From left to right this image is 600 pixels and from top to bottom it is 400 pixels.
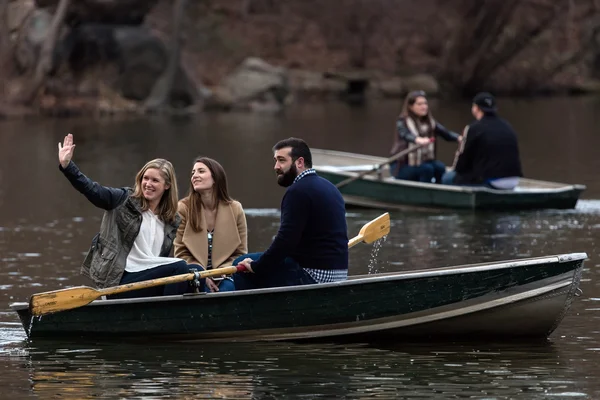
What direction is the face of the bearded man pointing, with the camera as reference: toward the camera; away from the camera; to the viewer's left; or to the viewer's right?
to the viewer's left

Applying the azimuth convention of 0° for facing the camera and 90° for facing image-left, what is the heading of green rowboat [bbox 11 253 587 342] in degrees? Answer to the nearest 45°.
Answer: approximately 270°

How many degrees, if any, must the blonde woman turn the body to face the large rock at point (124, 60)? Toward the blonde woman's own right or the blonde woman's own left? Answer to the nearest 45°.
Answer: approximately 135° to the blonde woman's own left

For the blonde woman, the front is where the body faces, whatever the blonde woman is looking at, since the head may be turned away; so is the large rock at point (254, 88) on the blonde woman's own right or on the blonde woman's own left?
on the blonde woman's own left

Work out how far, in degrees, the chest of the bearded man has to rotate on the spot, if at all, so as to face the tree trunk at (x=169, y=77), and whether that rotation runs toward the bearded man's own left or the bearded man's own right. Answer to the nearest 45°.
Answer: approximately 90° to the bearded man's own right

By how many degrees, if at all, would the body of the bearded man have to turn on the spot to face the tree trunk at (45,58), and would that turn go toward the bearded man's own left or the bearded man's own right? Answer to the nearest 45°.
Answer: approximately 90° to the bearded man's own right

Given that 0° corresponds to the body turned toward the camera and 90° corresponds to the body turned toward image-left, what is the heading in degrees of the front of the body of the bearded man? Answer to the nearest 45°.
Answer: approximately 90°

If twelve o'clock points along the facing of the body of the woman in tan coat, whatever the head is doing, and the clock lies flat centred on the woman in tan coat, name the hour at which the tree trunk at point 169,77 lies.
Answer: The tree trunk is roughly at 6 o'clock from the woman in tan coat.

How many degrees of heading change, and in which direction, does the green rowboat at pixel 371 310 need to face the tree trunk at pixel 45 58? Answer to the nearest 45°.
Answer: approximately 90° to its left

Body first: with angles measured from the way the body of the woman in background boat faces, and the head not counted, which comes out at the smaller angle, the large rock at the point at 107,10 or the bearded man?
the bearded man

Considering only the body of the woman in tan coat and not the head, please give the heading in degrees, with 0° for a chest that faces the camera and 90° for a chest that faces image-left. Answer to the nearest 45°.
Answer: approximately 0°

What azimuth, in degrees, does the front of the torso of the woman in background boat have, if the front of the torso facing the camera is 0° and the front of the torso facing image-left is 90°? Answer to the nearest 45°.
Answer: approximately 315°

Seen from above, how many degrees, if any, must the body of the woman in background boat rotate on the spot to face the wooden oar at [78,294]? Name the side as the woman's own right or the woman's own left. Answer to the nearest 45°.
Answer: approximately 45° to the woman's own right
